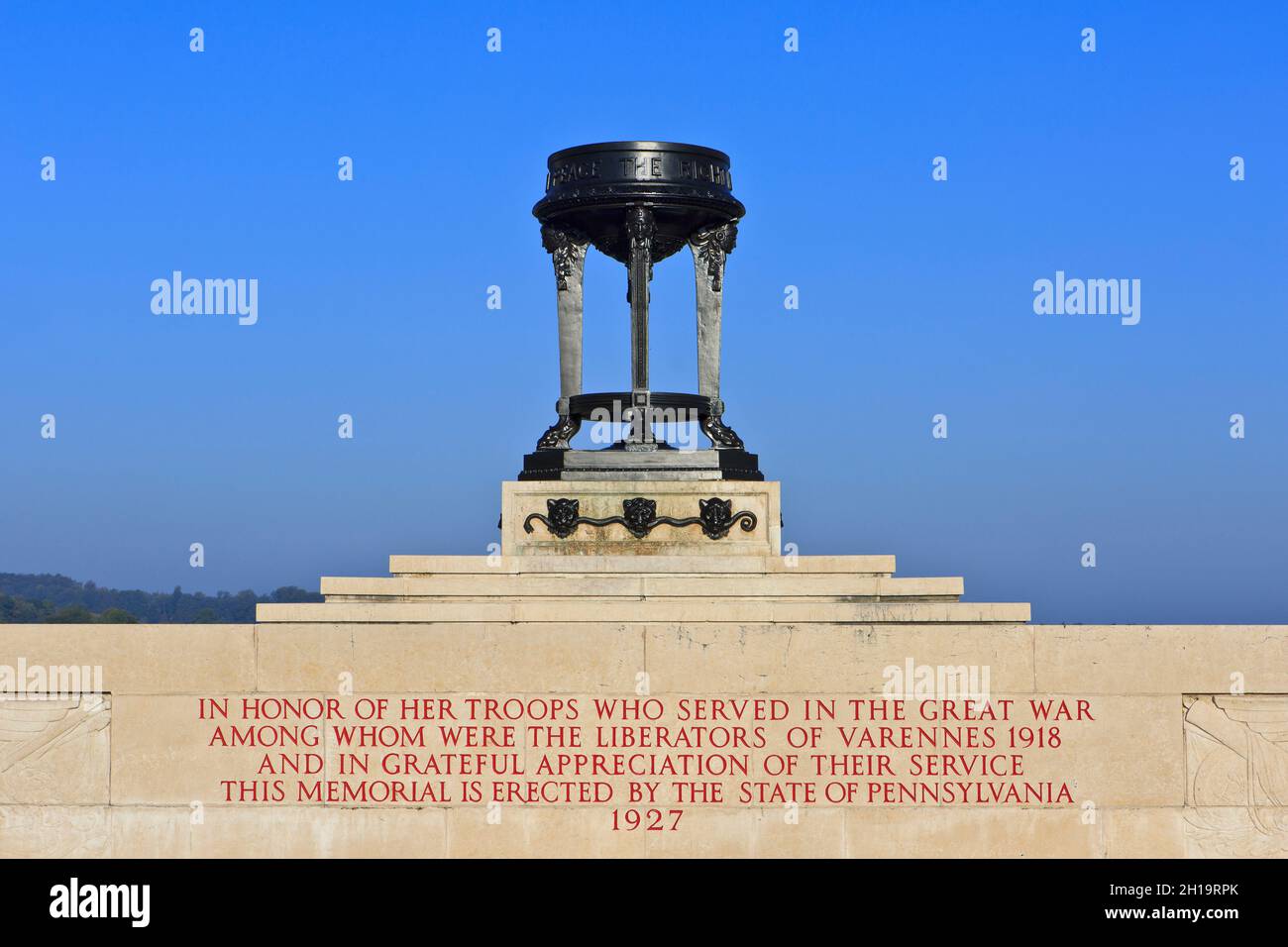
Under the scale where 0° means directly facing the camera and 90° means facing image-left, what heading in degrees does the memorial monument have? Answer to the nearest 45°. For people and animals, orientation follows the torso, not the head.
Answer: approximately 0°
